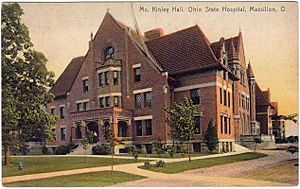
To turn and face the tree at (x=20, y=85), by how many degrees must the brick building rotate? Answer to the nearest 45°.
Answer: approximately 45° to its right

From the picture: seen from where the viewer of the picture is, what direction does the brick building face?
facing the viewer and to the left of the viewer

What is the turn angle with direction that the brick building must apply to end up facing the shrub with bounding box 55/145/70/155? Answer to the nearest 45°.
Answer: approximately 45° to its right

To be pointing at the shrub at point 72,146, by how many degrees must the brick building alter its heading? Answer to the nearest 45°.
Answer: approximately 45° to its right
